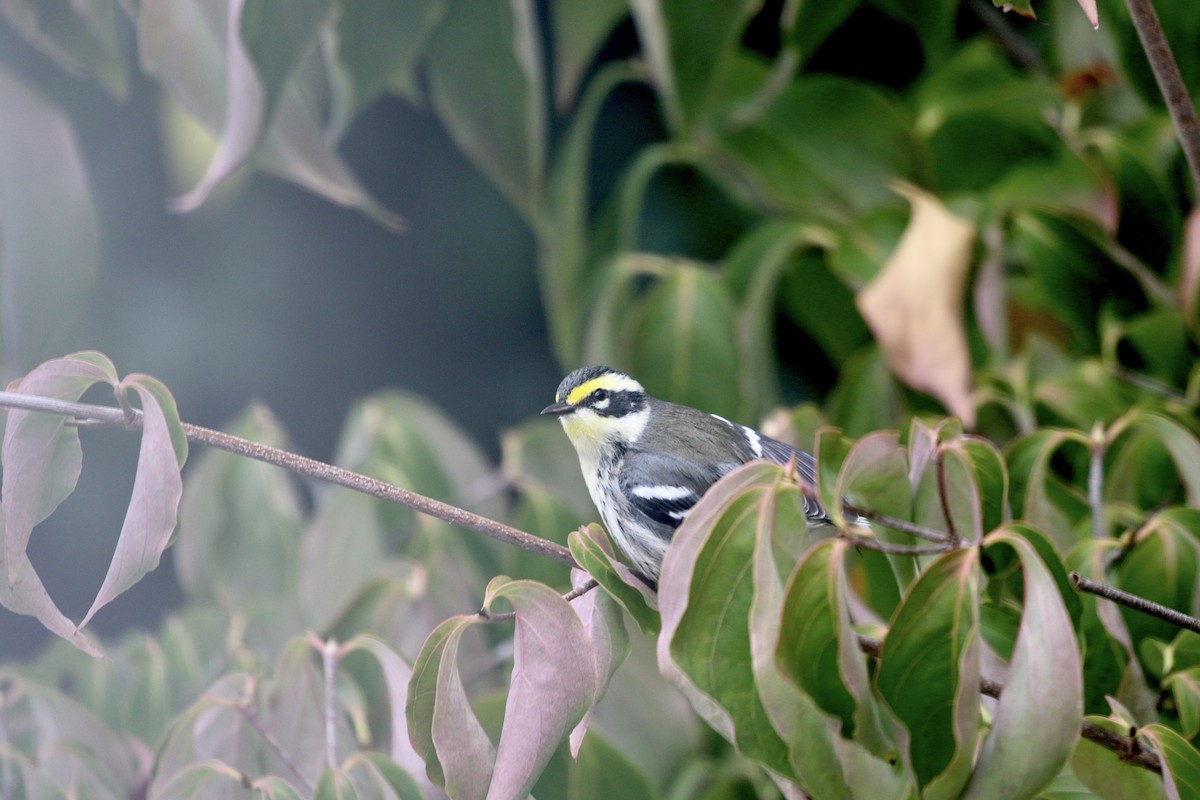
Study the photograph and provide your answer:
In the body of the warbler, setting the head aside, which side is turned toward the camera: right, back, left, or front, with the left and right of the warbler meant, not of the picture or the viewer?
left
